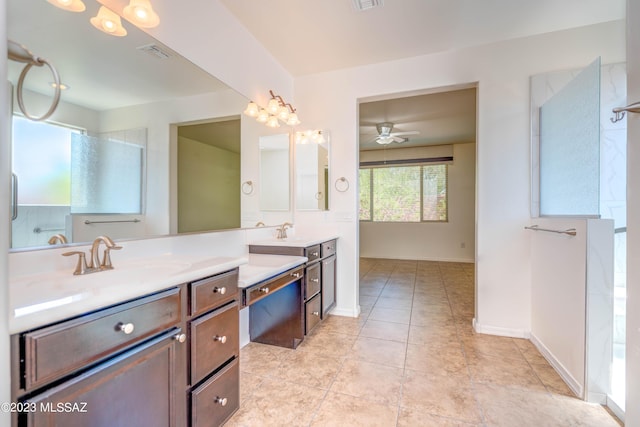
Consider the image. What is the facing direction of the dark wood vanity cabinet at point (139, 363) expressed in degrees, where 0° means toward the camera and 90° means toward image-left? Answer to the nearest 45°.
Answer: approximately 315°

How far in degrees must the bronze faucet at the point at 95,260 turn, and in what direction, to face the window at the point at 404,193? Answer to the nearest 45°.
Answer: approximately 45° to its left

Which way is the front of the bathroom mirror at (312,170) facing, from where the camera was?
facing the viewer

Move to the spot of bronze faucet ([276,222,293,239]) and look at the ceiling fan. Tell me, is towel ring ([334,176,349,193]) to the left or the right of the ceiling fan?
right

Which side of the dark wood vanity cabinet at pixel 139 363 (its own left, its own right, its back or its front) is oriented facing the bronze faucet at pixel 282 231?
left

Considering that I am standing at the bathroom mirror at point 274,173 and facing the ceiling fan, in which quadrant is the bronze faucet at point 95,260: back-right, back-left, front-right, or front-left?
back-right

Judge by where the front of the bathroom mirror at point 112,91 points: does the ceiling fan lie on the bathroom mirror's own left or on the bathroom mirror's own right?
on the bathroom mirror's own left

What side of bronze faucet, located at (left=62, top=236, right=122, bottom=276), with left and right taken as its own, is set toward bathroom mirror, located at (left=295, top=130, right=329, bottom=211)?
left

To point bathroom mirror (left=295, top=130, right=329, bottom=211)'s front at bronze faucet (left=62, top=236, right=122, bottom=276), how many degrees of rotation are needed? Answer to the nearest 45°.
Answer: approximately 45° to its right

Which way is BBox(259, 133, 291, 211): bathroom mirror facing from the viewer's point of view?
toward the camera

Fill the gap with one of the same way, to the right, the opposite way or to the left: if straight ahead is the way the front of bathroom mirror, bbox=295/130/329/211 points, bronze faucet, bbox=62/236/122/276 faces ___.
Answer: to the left

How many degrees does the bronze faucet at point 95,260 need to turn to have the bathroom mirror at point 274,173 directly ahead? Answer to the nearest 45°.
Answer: approximately 90° to its left

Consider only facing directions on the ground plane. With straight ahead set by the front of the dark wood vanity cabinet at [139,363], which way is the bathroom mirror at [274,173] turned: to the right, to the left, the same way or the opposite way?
to the right
